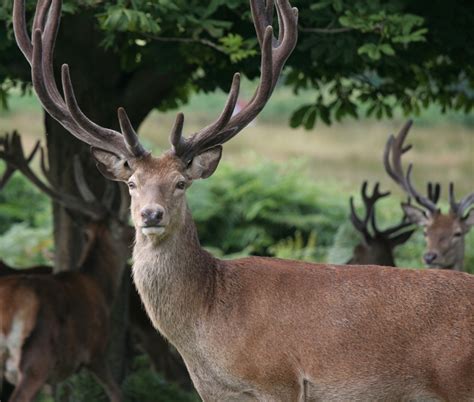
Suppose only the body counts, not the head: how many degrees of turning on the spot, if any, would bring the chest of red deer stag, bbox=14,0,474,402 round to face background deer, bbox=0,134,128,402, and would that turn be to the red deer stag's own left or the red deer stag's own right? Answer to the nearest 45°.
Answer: approximately 45° to the red deer stag's own right

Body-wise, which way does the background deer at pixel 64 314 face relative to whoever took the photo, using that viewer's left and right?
facing away from the viewer and to the right of the viewer

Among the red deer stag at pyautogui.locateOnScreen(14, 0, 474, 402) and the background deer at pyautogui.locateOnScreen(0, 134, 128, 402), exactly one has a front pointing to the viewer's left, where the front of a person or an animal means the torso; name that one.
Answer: the red deer stag

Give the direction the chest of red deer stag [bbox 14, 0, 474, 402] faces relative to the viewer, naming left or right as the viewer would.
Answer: facing to the left of the viewer

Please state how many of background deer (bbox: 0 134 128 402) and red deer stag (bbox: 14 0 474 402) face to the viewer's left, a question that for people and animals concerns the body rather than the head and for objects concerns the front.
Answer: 1

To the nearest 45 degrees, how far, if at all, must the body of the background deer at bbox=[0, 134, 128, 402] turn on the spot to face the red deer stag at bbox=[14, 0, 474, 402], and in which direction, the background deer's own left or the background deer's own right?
approximately 90° to the background deer's own right
